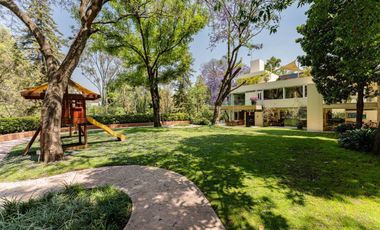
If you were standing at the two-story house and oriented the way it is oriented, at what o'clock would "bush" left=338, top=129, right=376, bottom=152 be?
The bush is roughly at 10 o'clock from the two-story house.

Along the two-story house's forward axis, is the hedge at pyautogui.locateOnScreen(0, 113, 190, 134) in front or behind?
in front

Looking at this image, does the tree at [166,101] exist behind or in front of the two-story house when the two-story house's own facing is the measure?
in front

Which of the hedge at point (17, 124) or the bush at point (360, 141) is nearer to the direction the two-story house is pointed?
the hedge

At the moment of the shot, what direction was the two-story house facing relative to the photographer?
facing the viewer and to the left of the viewer

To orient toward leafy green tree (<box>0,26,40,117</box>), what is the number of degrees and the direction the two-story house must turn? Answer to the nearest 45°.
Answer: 0° — it already faces it

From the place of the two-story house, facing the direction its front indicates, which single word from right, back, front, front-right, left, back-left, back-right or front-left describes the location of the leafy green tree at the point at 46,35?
front

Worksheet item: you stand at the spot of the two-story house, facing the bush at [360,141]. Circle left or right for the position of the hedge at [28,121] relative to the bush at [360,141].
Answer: right

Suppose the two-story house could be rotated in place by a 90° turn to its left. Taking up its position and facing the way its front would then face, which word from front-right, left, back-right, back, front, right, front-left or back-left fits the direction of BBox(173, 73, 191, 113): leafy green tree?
back-right

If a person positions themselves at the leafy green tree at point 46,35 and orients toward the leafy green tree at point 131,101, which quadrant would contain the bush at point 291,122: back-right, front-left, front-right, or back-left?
front-right

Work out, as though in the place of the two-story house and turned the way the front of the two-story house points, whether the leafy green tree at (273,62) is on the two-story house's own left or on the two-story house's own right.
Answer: on the two-story house's own right

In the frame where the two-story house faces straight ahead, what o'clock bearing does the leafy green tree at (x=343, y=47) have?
The leafy green tree is roughly at 10 o'clock from the two-story house.
